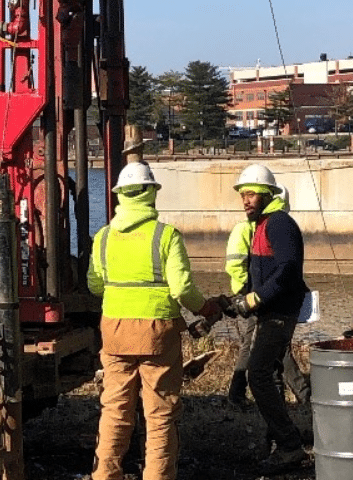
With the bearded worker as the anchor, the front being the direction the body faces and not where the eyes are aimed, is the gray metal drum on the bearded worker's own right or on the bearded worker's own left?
on the bearded worker's own left

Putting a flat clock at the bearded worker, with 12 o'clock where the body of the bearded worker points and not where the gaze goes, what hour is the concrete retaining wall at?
The concrete retaining wall is roughly at 3 o'clock from the bearded worker.

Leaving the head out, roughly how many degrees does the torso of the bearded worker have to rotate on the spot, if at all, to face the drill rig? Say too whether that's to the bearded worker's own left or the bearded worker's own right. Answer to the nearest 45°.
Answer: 0° — they already face it

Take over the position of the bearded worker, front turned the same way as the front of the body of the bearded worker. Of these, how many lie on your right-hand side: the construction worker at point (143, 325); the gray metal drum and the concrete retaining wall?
1

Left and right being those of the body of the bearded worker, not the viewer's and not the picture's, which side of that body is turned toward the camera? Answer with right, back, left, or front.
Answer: left
